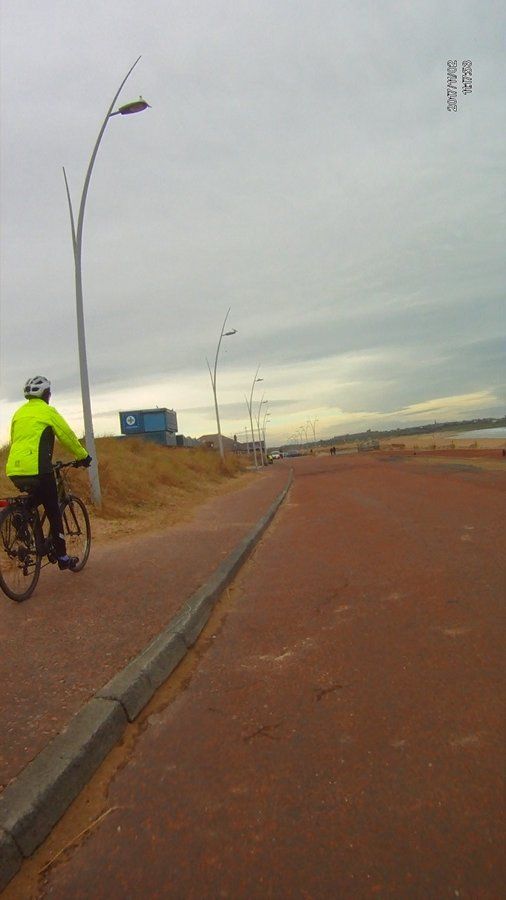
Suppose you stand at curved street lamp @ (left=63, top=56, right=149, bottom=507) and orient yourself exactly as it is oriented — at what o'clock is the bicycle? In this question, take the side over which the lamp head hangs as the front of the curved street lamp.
The bicycle is roughly at 3 o'clock from the curved street lamp.

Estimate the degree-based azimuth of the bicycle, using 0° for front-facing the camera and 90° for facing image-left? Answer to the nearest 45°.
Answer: approximately 225°

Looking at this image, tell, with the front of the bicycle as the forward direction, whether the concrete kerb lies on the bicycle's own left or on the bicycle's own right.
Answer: on the bicycle's own right

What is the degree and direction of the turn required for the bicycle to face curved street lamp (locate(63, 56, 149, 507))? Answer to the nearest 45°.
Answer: approximately 45° to its left

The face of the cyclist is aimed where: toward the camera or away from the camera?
away from the camera

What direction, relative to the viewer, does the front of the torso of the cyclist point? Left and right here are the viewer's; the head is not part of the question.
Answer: facing away from the viewer and to the right of the viewer

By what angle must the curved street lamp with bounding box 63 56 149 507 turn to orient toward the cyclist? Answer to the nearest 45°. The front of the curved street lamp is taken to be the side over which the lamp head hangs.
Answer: approximately 90° to its right

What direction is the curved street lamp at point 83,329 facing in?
to the viewer's right

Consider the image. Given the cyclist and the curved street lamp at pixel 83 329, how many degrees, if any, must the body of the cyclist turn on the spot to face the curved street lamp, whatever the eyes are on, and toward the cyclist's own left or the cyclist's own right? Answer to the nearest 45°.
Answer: approximately 45° to the cyclist's own left
